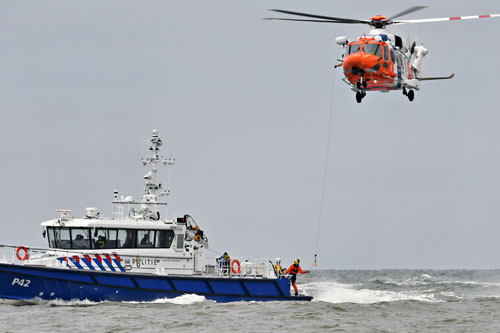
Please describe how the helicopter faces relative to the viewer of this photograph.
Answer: facing the viewer and to the left of the viewer

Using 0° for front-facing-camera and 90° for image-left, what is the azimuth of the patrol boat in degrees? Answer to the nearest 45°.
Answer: approximately 90°

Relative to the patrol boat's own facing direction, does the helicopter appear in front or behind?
behind

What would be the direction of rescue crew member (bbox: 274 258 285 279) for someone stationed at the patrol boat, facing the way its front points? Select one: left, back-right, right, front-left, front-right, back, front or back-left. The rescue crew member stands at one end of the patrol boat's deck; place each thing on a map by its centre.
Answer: back
